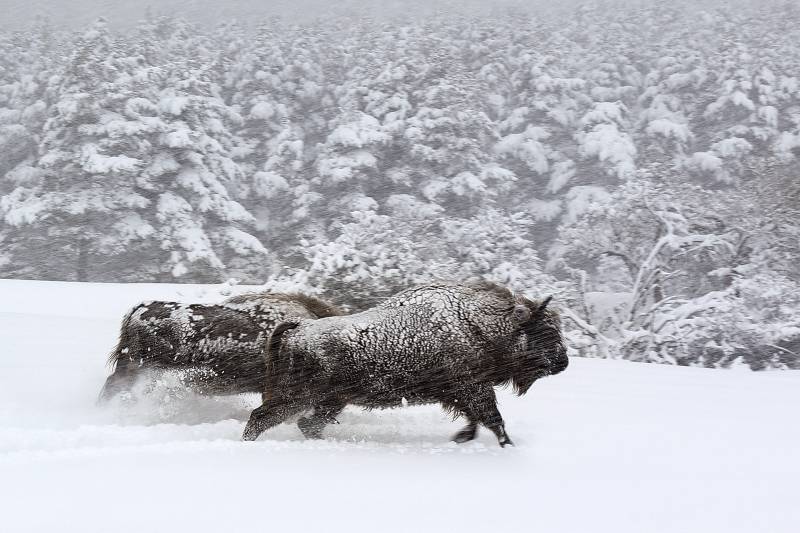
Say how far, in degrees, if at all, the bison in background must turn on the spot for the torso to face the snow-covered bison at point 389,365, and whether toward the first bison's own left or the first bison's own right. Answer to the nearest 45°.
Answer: approximately 45° to the first bison's own right

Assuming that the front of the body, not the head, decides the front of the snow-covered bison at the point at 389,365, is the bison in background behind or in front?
behind

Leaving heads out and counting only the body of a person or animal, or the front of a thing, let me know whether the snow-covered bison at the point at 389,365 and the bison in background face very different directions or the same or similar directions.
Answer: same or similar directions

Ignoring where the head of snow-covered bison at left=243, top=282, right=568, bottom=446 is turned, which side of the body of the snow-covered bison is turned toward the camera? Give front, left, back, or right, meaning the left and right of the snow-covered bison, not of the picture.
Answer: right

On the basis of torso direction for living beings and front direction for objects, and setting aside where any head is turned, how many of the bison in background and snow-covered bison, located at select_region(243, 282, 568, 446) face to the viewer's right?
2

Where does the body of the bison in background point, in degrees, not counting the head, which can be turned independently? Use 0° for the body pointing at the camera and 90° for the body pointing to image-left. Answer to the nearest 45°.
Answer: approximately 270°
